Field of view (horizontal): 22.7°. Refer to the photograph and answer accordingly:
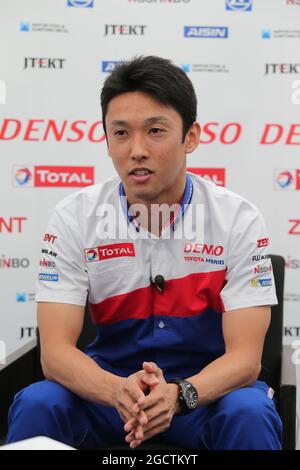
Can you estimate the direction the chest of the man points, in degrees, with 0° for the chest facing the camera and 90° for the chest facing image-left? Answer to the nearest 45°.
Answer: approximately 0°
